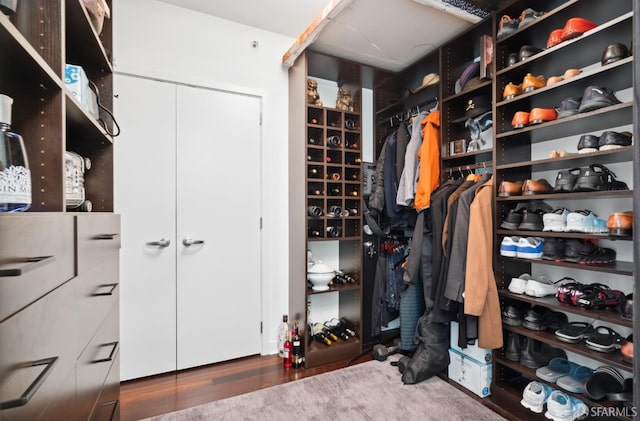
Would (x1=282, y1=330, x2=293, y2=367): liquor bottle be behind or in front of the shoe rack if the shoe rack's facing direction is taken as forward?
in front

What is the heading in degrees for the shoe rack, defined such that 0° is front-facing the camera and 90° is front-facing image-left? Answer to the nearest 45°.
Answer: approximately 45°

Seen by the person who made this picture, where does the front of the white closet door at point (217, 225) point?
facing the viewer and to the right of the viewer

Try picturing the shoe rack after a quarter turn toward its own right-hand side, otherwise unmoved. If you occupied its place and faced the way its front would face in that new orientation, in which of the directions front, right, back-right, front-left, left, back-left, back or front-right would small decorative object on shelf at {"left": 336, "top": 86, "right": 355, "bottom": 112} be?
front-left
